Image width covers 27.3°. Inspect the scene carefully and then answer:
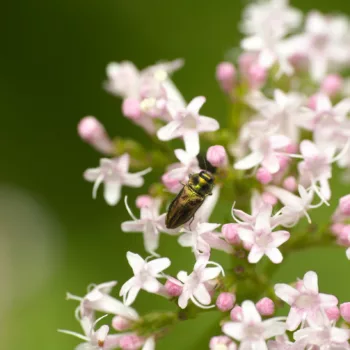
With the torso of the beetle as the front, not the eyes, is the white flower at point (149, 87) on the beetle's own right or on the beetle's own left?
on the beetle's own left

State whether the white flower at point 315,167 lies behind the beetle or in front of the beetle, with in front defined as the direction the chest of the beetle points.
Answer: in front

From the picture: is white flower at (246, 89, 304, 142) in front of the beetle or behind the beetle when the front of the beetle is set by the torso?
in front

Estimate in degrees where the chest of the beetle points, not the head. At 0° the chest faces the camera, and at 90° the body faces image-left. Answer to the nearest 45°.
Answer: approximately 225°

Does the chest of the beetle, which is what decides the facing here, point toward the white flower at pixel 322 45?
yes

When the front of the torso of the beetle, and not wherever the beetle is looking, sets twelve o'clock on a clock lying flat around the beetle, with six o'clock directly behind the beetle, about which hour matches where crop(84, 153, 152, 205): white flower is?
The white flower is roughly at 9 o'clock from the beetle.

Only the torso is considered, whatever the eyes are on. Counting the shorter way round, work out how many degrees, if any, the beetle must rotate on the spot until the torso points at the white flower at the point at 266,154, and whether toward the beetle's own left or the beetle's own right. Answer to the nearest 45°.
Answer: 0° — it already faces it
